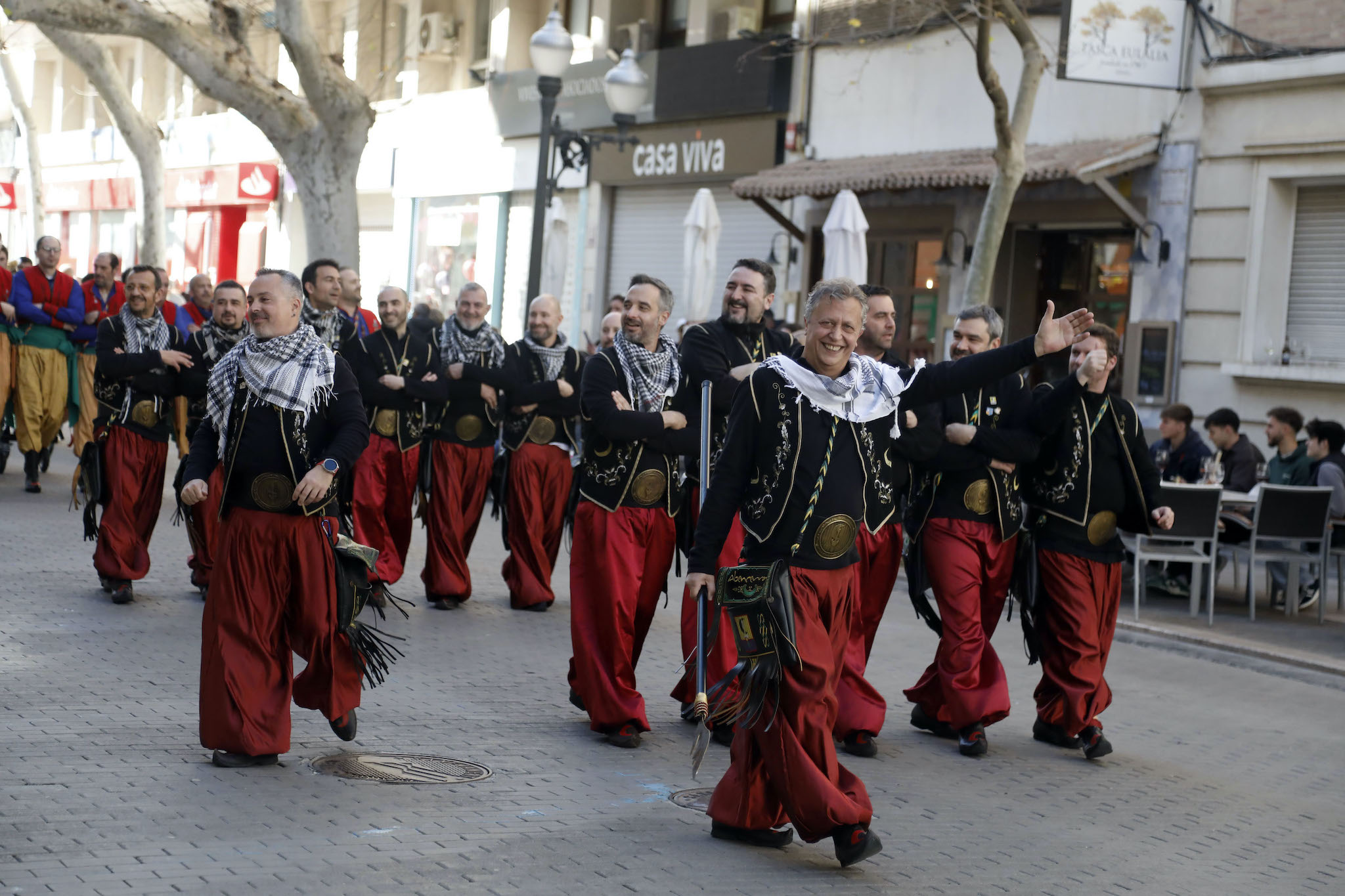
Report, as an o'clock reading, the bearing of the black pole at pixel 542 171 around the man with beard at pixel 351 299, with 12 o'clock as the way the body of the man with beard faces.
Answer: The black pole is roughly at 8 o'clock from the man with beard.

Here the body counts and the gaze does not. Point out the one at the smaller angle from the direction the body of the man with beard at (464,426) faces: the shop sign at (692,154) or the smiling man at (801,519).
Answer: the smiling man

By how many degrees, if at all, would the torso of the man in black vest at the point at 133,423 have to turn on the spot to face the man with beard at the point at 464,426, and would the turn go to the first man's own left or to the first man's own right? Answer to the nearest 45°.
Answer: approximately 45° to the first man's own left

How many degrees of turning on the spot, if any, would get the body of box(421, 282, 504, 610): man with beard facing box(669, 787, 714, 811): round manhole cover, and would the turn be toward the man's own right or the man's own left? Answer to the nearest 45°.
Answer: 0° — they already face it

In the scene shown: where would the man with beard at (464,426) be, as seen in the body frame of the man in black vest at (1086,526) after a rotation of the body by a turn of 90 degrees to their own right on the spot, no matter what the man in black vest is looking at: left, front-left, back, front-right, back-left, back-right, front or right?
right

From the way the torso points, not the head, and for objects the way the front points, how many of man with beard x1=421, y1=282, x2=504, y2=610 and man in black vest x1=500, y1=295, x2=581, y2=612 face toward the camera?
2

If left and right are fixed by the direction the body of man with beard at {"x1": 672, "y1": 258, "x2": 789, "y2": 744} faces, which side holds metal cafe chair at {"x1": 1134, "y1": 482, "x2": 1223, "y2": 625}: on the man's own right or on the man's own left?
on the man's own left

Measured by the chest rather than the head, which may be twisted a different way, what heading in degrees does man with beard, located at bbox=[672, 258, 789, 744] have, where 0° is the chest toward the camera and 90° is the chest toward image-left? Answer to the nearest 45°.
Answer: approximately 315°

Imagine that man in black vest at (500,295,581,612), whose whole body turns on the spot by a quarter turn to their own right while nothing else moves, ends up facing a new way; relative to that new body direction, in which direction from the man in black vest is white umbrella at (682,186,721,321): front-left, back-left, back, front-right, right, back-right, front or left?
right

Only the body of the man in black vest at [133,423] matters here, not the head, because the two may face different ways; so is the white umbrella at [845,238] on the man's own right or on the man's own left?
on the man's own left

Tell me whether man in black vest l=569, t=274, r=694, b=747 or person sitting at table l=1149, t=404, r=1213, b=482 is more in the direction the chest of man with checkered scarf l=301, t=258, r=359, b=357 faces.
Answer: the man in black vest

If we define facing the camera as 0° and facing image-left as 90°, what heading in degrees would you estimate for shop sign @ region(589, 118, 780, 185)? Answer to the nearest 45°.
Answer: approximately 45°

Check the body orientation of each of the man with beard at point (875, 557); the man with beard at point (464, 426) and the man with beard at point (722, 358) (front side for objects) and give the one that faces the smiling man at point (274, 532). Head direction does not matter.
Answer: the man with beard at point (464, 426)

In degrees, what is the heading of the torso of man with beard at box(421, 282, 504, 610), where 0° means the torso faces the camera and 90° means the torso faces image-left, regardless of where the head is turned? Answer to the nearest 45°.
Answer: approximately 0°
